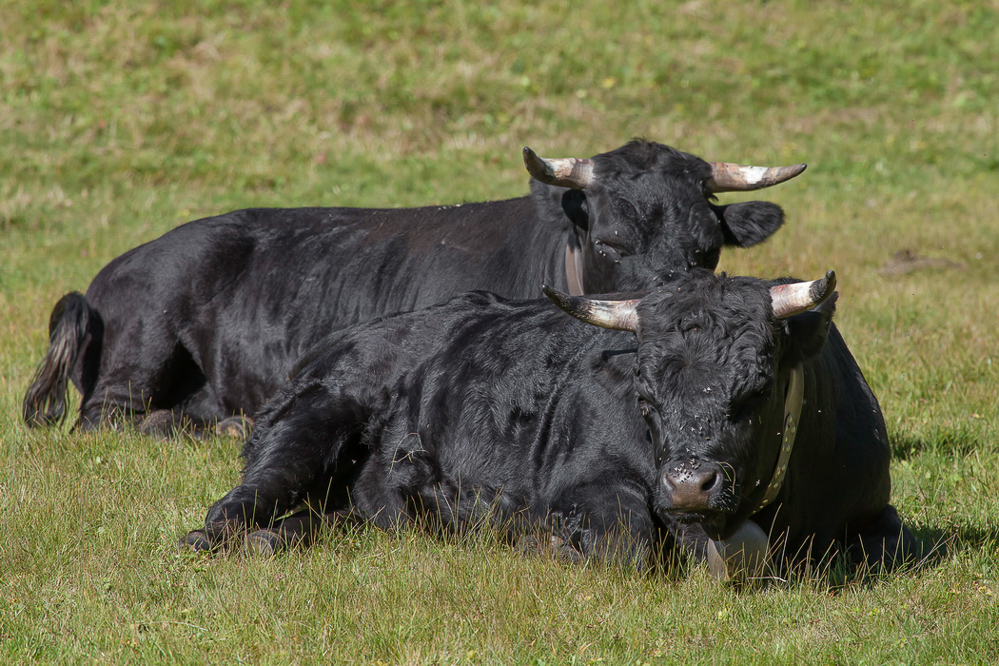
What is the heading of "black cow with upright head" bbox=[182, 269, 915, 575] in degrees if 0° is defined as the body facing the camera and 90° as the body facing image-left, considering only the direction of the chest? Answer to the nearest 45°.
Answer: approximately 315°

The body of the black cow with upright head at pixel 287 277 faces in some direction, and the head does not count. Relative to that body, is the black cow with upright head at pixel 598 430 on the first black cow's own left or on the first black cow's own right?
on the first black cow's own right

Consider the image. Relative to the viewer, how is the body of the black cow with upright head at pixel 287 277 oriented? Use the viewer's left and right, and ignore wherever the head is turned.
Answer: facing to the right of the viewer

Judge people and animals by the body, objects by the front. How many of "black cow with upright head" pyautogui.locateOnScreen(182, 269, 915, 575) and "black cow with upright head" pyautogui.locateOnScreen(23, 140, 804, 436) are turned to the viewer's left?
0
